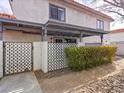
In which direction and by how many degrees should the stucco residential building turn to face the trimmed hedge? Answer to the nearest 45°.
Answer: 0° — it already faces it

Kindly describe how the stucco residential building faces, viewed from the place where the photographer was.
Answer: facing the viewer and to the right of the viewer
